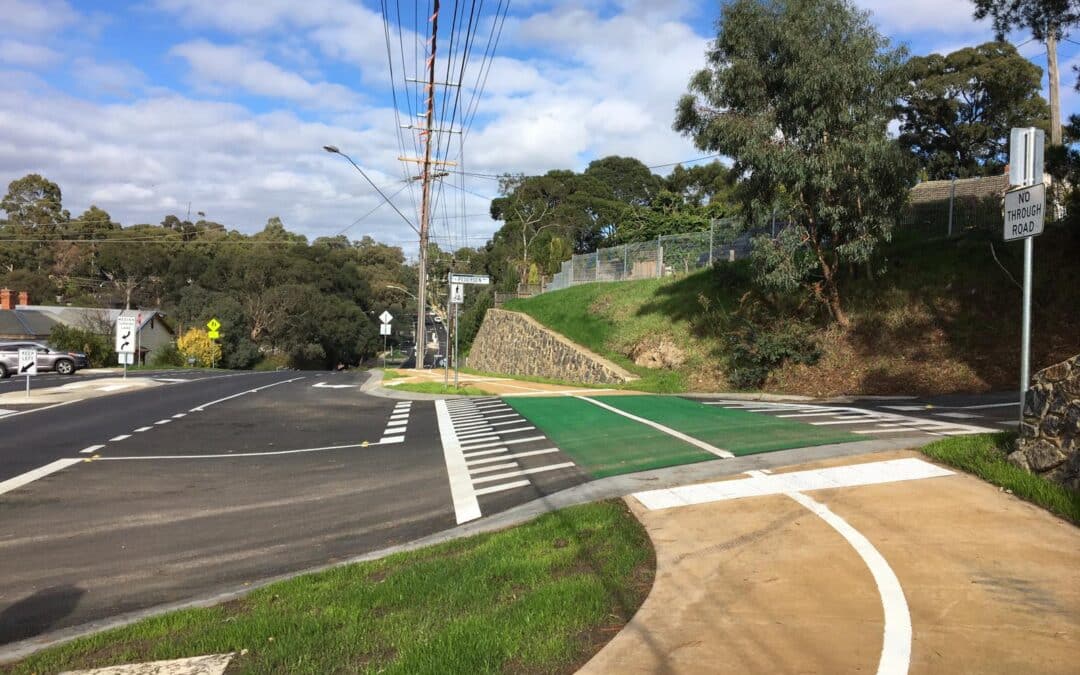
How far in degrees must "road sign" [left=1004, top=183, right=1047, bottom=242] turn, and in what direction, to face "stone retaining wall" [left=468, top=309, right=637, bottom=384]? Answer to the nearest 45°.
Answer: approximately 90° to its right

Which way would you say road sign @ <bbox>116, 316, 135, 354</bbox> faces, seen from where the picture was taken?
facing the viewer

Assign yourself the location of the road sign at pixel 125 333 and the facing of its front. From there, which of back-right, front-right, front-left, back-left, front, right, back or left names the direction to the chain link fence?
left

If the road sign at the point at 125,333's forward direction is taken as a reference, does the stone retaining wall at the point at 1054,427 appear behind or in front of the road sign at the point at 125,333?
in front

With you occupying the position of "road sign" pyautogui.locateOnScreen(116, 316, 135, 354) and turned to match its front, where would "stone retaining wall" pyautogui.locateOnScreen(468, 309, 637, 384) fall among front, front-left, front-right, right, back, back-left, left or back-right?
left

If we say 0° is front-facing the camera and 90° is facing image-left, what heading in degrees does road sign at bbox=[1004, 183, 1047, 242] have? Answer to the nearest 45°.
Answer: approximately 45°

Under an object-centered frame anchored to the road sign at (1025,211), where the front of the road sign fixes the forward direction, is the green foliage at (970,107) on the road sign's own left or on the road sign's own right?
on the road sign's own right

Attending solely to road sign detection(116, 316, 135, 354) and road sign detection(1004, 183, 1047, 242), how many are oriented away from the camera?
0

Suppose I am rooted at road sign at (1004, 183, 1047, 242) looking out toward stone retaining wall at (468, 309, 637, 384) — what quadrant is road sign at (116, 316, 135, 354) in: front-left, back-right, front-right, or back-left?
front-left

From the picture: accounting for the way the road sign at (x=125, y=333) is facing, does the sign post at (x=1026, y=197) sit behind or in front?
in front

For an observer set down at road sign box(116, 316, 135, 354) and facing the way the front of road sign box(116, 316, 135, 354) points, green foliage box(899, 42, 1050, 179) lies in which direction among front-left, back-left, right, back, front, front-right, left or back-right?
left

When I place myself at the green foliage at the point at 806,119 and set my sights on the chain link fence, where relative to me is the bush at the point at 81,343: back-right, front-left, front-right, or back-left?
front-left

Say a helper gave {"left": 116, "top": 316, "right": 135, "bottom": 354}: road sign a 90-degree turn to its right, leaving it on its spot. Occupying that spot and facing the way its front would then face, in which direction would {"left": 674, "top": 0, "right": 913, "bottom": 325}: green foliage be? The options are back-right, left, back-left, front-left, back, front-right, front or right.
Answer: back-left
